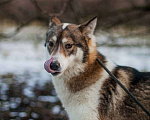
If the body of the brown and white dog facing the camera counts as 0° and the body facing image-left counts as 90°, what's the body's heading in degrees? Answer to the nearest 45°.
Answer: approximately 45°
